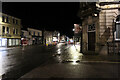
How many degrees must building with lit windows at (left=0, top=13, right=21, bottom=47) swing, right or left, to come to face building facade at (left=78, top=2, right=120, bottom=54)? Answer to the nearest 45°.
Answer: approximately 45° to its right

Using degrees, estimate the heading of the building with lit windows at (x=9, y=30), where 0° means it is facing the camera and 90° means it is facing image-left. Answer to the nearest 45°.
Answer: approximately 315°
